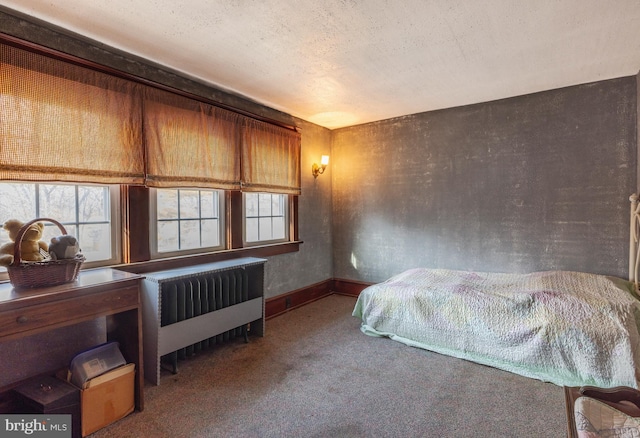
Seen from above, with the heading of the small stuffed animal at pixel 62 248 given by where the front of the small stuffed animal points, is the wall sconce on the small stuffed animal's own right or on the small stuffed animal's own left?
on the small stuffed animal's own left

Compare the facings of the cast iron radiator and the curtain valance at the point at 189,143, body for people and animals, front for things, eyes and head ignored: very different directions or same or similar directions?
same or similar directions

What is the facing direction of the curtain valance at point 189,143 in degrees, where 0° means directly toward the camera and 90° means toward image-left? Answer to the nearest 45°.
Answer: approximately 315°

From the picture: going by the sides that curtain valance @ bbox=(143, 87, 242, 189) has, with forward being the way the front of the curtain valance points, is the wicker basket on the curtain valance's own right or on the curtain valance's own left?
on the curtain valance's own right

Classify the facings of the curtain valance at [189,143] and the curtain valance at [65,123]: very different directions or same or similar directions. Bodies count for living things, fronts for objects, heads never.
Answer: same or similar directions

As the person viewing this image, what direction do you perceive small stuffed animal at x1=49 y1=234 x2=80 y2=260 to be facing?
facing the viewer and to the right of the viewer

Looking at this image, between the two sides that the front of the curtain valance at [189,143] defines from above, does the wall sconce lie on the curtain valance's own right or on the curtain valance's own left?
on the curtain valance's own left

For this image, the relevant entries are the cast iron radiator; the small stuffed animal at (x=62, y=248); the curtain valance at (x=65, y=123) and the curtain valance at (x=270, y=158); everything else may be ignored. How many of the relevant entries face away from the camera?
0

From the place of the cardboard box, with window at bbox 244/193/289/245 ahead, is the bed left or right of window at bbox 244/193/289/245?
right

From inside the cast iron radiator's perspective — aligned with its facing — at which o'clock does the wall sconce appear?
The wall sconce is roughly at 9 o'clock from the cast iron radiator.

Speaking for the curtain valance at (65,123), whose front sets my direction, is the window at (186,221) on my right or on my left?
on my left

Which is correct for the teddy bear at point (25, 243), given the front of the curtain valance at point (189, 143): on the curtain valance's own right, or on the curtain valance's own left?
on the curtain valance's own right

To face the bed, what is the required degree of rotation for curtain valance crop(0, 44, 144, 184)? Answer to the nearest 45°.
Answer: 0° — it already faces it

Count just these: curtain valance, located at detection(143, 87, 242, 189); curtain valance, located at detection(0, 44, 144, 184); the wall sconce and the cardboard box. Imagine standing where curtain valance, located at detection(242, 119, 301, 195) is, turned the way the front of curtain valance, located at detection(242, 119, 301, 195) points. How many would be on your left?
1
